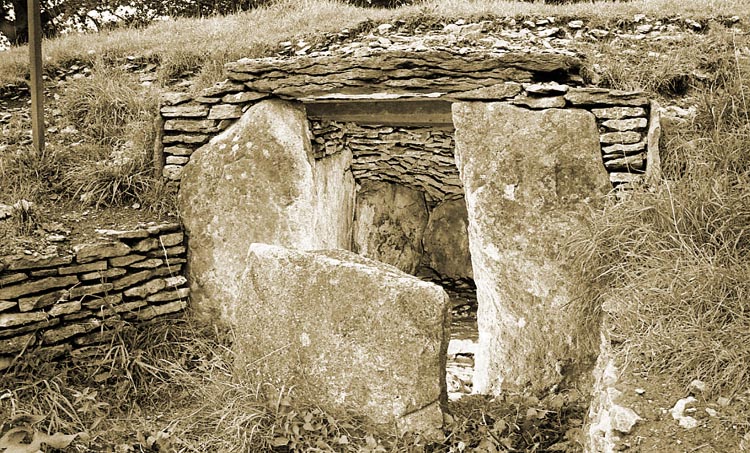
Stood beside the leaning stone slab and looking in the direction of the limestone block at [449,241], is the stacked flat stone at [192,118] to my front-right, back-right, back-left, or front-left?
front-left

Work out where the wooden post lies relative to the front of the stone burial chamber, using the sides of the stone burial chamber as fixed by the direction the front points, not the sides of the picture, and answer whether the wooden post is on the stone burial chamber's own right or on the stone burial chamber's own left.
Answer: on the stone burial chamber's own right

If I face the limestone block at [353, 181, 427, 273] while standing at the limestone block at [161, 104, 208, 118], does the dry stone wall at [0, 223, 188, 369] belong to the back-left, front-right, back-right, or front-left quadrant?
back-right

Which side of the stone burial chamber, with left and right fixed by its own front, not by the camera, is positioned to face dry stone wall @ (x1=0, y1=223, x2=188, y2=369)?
right

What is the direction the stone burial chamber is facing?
toward the camera
